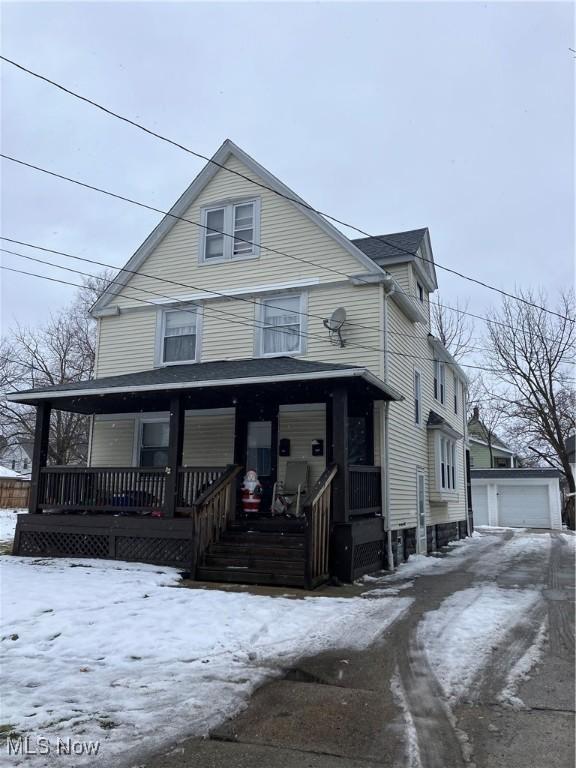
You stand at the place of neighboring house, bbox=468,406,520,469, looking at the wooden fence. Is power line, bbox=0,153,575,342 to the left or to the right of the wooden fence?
left

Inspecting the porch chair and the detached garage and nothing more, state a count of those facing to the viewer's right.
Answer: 0

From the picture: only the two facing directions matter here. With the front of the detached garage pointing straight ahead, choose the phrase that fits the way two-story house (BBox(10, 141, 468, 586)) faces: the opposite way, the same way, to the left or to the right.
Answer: the same way

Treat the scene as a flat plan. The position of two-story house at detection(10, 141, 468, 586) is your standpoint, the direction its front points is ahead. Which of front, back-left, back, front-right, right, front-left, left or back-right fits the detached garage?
back

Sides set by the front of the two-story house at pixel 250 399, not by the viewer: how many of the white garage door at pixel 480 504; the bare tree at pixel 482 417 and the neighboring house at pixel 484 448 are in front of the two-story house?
0

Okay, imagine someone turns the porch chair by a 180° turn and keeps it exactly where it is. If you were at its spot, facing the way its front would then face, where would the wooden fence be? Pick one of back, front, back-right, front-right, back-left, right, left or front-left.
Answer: left

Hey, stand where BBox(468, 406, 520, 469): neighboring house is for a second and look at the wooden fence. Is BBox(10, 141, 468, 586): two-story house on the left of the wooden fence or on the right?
left

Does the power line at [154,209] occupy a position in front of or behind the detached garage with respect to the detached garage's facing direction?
in front

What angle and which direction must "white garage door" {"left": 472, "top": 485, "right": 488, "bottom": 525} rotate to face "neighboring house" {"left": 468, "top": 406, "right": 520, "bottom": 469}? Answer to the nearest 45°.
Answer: approximately 180°

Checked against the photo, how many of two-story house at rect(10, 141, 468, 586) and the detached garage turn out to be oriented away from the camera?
0

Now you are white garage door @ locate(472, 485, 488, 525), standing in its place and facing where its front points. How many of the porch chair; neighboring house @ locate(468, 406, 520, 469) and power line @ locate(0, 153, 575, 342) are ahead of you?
2

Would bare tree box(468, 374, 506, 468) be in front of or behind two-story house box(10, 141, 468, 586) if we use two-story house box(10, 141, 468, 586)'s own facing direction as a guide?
behind

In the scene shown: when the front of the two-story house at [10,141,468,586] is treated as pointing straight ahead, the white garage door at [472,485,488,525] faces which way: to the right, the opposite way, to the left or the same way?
the same way

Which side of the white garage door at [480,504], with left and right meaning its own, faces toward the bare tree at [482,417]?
back

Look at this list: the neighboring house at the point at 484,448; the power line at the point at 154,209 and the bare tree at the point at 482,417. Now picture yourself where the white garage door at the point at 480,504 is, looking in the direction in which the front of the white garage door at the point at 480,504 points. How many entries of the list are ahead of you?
1

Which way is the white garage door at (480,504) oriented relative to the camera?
toward the camera

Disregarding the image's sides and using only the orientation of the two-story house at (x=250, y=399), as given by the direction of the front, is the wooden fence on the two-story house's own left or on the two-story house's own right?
on the two-story house's own right
